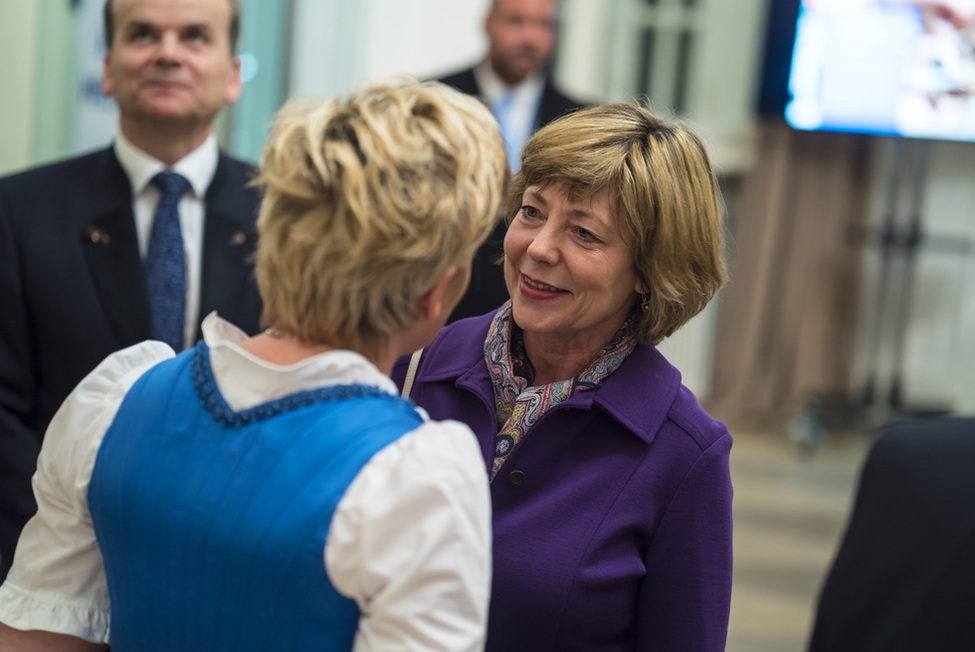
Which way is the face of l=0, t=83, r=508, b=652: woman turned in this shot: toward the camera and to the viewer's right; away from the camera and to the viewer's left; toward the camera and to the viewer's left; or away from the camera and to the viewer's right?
away from the camera and to the viewer's right

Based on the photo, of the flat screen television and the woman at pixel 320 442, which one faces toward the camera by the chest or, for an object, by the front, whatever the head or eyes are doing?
the flat screen television

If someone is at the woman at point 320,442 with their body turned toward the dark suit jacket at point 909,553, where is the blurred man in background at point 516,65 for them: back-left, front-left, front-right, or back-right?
front-left

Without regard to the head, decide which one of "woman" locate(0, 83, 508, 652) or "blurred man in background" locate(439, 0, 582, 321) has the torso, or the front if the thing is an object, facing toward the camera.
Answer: the blurred man in background

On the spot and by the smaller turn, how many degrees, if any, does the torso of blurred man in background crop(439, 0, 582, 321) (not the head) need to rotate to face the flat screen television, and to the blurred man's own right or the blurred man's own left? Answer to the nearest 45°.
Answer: approximately 135° to the blurred man's own left

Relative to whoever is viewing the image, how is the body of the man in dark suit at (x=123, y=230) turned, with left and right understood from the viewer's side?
facing the viewer

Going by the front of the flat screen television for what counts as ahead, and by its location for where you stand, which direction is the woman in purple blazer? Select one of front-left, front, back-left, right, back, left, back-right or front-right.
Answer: front

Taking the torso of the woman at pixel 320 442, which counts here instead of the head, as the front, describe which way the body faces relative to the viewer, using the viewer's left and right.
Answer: facing away from the viewer and to the right of the viewer

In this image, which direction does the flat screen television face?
toward the camera

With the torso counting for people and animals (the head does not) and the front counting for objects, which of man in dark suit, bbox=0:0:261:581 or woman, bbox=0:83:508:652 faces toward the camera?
the man in dark suit

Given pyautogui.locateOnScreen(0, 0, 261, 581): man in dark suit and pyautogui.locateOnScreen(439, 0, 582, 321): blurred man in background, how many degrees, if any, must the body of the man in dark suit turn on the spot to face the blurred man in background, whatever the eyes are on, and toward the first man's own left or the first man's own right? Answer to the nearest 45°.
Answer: approximately 135° to the first man's own left

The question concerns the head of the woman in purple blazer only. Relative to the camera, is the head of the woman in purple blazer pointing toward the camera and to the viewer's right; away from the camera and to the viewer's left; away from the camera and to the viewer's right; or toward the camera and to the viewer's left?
toward the camera and to the viewer's left

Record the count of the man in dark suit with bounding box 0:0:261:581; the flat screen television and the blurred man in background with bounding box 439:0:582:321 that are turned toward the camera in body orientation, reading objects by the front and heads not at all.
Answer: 3

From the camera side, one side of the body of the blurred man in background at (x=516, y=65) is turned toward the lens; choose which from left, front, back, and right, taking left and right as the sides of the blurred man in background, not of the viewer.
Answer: front

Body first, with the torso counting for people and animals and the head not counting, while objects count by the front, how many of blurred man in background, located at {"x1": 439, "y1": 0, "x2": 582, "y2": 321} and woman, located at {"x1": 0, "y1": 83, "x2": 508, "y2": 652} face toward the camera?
1

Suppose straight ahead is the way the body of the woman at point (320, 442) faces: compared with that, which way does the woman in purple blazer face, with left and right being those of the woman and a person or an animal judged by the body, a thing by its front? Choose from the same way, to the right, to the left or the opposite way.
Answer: the opposite way
